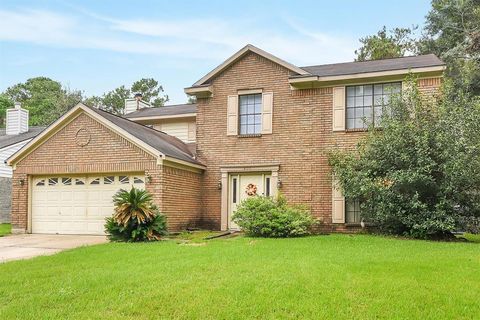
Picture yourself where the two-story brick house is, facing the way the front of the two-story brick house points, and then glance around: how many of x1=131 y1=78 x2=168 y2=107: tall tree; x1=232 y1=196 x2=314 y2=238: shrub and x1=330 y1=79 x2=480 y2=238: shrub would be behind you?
1

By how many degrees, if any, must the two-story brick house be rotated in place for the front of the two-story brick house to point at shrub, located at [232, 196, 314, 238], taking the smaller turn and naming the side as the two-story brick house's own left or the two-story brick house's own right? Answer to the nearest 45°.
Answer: approximately 45° to the two-story brick house's own left

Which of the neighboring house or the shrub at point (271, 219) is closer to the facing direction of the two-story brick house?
the shrub

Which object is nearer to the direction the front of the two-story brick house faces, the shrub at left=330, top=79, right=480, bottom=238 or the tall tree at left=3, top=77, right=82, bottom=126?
the shrub

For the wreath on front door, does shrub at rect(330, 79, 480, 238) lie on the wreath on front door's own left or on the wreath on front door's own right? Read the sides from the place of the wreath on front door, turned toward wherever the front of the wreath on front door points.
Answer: on the wreath on front door's own left

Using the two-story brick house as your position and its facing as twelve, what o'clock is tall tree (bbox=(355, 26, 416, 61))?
The tall tree is roughly at 7 o'clock from the two-story brick house.

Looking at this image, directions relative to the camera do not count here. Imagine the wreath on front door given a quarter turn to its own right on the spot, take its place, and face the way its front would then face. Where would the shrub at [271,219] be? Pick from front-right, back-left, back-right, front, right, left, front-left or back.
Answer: left

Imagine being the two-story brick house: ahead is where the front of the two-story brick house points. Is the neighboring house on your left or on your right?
on your right

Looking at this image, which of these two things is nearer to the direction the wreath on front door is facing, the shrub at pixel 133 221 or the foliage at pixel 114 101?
the shrub

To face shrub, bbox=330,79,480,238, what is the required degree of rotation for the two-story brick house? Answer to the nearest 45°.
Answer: approximately 45° to its left

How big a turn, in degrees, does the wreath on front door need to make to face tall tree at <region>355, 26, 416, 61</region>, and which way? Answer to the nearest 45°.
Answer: approximately 135° to its left

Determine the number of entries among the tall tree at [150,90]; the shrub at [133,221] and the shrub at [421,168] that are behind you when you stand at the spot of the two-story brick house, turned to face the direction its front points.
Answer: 1

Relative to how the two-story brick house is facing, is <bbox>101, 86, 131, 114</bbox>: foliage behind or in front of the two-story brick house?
behind

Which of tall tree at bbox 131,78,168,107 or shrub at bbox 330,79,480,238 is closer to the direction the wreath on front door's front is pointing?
the shrub

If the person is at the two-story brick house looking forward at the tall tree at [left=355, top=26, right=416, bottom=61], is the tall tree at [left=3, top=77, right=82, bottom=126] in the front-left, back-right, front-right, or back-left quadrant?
front-left

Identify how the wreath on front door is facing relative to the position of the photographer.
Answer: facing the viewer
